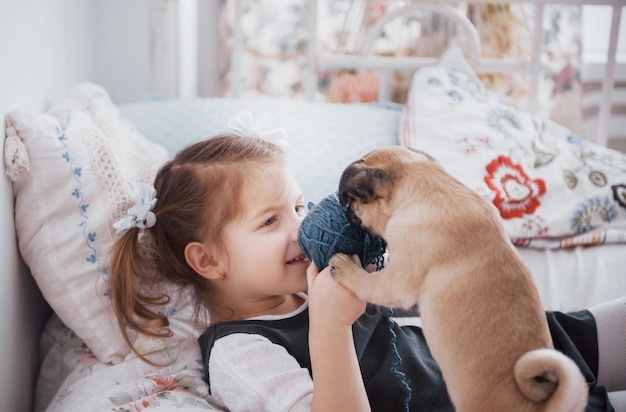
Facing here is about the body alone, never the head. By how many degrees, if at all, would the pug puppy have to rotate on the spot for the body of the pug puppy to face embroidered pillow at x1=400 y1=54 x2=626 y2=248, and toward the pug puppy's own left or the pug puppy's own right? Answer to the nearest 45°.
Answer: approximately 45° to the pug puppy's own right

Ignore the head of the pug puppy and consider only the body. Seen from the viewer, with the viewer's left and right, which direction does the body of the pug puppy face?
facing away from the viewer and to the left of the viewer

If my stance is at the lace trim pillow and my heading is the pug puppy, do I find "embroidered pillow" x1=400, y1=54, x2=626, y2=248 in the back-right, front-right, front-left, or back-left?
front-left

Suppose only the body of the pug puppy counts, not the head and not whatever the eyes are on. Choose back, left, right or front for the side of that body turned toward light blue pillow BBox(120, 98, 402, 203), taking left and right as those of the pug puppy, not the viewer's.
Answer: front

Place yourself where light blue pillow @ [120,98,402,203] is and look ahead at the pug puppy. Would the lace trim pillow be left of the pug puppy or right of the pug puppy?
right
